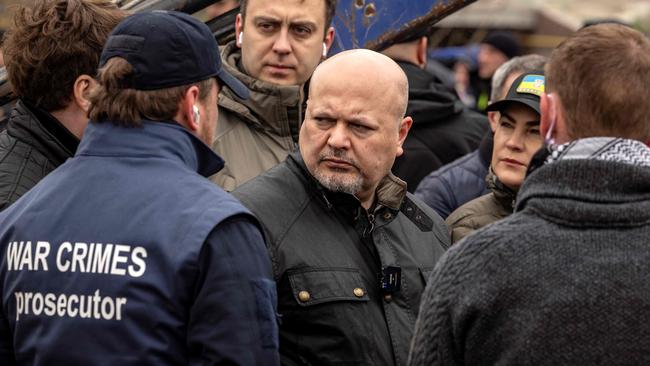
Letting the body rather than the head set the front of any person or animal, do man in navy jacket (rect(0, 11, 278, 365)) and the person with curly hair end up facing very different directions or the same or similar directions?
same or similar directions

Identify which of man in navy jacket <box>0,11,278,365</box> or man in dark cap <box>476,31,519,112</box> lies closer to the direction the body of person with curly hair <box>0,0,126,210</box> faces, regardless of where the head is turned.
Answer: the man in dark cap

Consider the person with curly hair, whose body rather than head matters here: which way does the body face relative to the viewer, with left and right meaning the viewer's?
facing away from the viewer and to the right of the viewer

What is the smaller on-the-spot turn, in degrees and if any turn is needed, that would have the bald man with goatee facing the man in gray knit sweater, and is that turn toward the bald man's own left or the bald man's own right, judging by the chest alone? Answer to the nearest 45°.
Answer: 0° — they already face them

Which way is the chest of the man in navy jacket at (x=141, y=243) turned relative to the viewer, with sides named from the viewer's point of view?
facing away from the viewer and to the right of the viewer

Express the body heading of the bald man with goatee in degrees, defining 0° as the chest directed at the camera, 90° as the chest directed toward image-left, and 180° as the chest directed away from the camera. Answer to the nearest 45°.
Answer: approximately 315°

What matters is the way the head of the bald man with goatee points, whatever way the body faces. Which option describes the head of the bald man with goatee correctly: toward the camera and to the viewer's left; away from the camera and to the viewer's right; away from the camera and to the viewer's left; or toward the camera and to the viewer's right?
toward the camera and to the viewer's left

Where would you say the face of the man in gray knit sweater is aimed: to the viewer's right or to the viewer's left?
to the viewer's left

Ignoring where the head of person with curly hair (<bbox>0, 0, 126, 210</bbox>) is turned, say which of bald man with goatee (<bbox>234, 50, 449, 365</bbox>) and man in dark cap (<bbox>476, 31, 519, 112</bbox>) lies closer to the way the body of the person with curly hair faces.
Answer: the man in dark cap

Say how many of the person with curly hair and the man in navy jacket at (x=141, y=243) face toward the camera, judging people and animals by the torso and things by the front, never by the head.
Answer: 0

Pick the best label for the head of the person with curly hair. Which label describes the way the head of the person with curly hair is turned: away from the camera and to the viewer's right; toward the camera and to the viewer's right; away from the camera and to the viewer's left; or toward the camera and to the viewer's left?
away from the camera and to the viewer's right

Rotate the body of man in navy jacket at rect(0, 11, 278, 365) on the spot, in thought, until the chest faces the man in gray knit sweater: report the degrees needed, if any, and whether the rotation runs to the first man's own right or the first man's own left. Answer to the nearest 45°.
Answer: approximately 90° to the first man's own right

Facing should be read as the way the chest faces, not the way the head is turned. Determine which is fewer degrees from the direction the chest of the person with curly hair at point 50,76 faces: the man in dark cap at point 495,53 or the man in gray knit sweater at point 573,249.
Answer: the man in dark cap

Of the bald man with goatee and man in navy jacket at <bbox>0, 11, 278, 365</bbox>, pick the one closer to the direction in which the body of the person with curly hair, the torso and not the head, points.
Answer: the bald man with goatee

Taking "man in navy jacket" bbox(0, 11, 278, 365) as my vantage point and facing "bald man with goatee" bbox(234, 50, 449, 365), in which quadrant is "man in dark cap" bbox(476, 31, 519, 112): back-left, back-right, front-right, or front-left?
front-left

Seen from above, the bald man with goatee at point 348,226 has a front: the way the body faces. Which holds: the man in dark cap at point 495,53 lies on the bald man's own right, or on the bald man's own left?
on the bald man's own left
